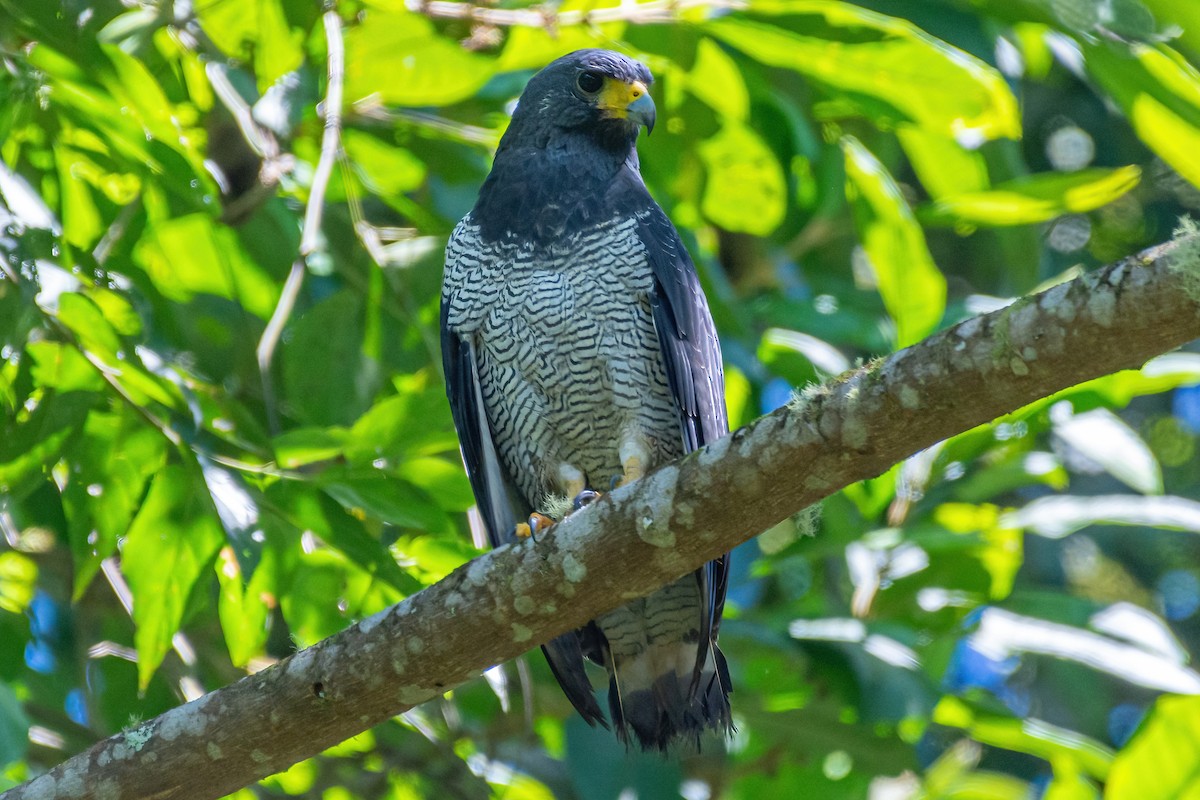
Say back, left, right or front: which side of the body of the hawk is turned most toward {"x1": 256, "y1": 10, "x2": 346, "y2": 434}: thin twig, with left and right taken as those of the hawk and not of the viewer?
right

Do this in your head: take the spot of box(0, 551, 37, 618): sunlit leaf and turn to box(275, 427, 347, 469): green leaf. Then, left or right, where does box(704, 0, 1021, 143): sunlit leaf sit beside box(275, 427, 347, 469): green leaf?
left

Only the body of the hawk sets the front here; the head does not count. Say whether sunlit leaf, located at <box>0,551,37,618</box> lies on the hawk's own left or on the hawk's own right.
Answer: on the hawk's own right

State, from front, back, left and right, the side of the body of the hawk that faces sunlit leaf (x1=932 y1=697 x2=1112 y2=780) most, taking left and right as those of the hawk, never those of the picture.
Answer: back

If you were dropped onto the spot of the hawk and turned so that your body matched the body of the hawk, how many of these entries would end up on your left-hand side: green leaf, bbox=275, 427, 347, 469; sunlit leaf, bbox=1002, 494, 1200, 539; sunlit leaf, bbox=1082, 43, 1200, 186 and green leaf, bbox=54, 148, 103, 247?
2

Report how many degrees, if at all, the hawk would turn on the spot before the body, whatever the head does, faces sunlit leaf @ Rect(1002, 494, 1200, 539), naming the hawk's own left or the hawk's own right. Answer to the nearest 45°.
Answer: approximately 90° to the hawk's own left

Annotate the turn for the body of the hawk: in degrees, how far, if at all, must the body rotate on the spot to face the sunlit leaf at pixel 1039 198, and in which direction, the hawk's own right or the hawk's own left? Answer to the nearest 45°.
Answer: approximately 135° to the hawk's own left

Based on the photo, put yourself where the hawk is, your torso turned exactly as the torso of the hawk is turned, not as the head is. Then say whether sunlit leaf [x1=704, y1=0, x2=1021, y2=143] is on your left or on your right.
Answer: on your left

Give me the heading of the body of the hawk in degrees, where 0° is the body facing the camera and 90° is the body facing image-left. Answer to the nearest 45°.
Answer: approximately 0°

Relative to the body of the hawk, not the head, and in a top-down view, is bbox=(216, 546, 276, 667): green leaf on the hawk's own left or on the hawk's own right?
on the hawk's own right

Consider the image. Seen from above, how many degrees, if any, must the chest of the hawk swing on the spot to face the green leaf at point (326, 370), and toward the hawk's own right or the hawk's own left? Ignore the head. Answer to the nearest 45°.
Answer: approximately 90° to the hawk's own right
